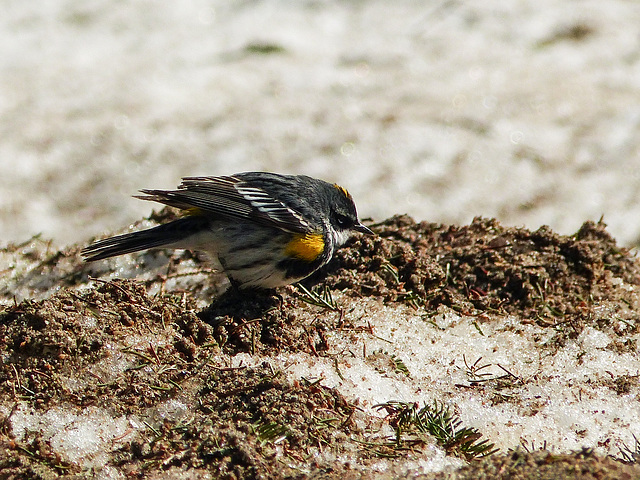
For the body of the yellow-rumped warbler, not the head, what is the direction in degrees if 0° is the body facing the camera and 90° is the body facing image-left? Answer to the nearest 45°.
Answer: approximately 270°
